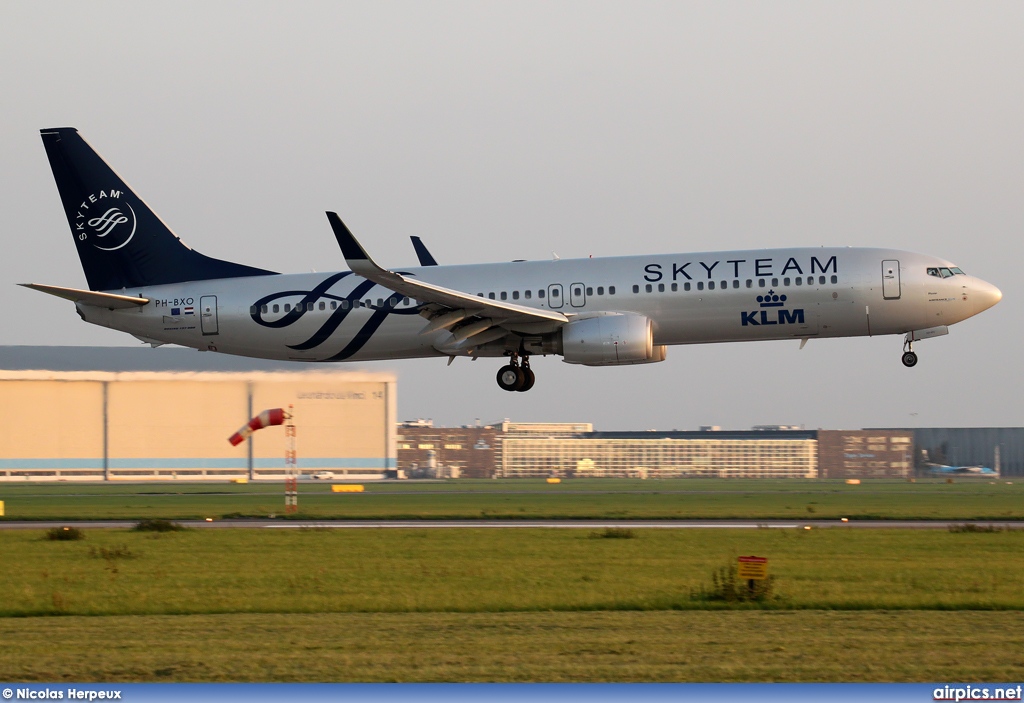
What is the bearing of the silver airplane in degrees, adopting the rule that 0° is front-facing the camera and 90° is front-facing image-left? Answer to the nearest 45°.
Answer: approximately 270°
